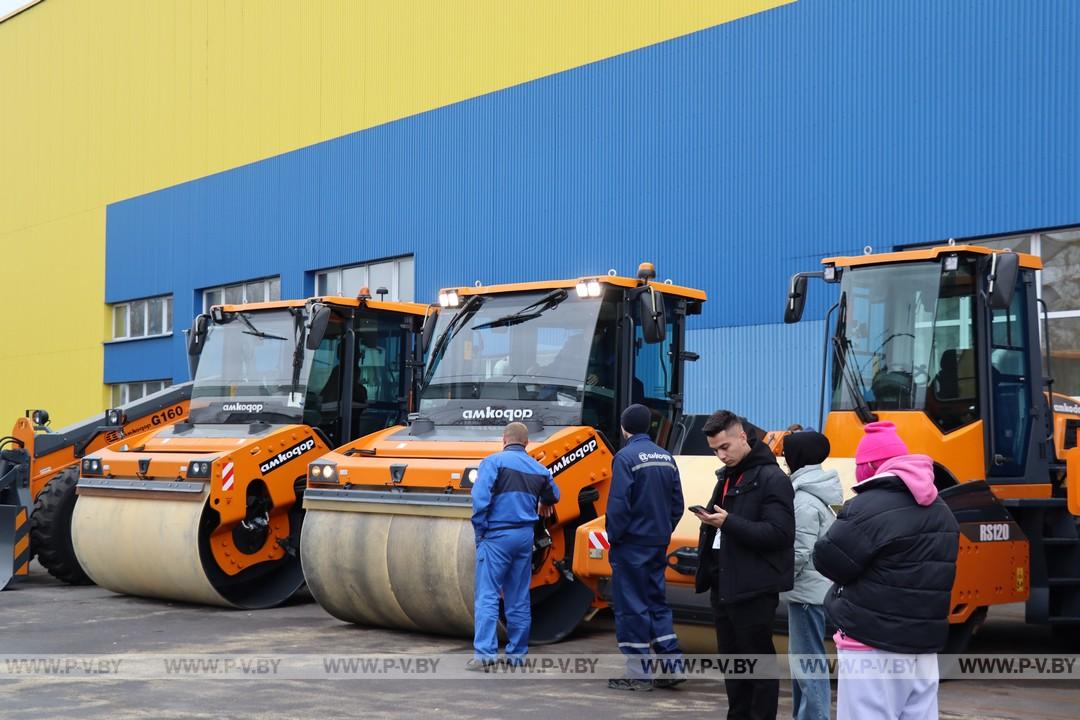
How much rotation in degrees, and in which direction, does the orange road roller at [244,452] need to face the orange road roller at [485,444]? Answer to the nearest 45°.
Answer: approximately 90° to its left

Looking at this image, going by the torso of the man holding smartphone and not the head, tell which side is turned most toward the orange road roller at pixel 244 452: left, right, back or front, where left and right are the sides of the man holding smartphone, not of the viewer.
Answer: right

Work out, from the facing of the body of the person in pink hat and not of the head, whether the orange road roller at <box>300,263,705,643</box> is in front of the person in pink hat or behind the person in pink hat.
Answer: in front

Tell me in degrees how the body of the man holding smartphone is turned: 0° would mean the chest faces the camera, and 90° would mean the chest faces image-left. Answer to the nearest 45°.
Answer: approximately 45°

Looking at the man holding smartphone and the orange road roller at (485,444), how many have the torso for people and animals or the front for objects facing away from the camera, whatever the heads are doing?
0

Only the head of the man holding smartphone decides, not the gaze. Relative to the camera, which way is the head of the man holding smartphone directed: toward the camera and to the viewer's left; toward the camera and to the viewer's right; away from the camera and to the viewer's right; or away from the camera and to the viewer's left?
toward the camera and to the viewer's left

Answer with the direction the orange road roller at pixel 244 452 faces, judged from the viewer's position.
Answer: facing the viewer and to the left of the viewer

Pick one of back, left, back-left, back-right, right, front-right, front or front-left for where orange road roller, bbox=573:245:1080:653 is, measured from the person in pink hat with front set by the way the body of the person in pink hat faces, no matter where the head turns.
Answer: front-right

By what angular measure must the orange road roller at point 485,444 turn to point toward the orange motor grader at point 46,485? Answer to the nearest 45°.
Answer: approximately 90° to its right

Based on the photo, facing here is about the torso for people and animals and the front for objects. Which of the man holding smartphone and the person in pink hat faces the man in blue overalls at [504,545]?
the person in pink hat

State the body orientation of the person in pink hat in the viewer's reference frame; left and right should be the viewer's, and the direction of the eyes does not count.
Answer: facing away from the viewer and to the left of the viewer

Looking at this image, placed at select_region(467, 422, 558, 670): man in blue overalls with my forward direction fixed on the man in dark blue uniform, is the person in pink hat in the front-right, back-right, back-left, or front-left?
front-right

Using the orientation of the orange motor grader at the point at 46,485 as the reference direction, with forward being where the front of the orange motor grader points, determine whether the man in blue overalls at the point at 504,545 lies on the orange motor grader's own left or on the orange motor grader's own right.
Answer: on the orange motor grader's own left
